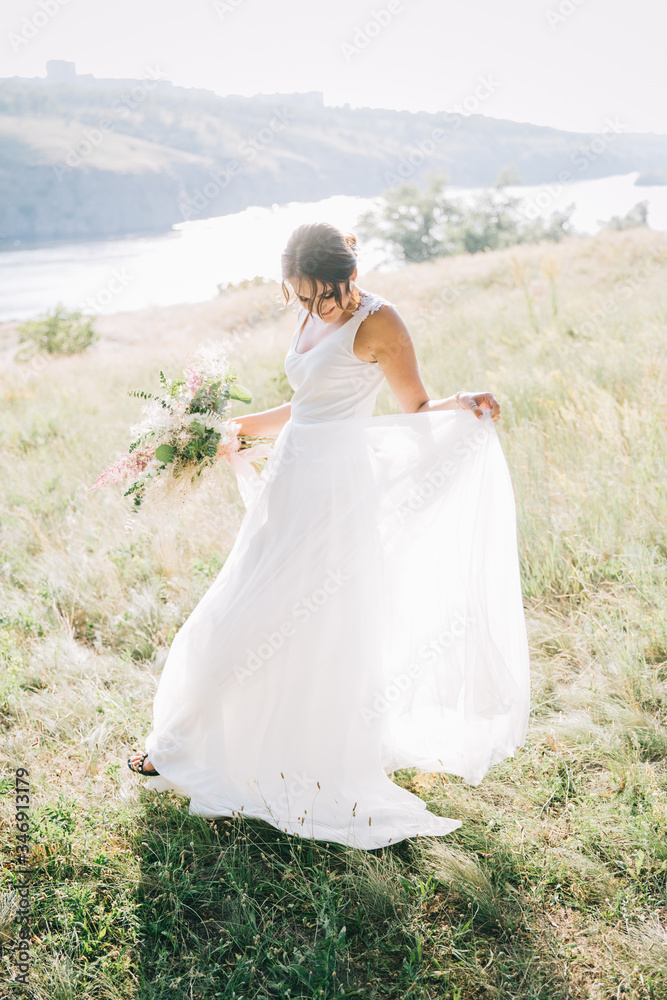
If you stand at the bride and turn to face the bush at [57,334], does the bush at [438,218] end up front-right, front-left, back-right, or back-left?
front-right

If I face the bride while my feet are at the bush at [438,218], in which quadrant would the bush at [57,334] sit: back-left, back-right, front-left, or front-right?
front-right

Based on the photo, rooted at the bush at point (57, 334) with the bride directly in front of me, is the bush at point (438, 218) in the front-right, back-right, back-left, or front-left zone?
back-left

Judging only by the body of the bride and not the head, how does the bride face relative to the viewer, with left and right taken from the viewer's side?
facing the viewer and to the left of the viewer

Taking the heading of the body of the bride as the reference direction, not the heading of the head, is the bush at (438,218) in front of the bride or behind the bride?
behind

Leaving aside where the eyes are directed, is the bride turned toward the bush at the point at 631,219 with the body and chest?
no

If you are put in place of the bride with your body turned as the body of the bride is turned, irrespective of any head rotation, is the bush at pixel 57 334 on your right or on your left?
on your right

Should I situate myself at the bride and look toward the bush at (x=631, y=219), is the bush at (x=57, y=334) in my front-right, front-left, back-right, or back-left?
front-left
